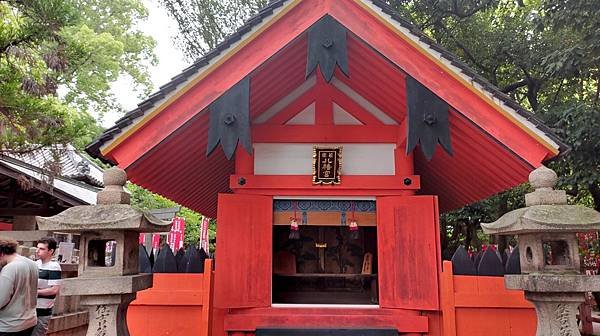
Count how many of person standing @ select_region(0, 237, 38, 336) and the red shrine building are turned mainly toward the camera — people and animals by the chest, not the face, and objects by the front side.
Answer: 1

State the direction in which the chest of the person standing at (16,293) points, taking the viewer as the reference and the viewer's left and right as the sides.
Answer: facing away from the viewer and to the left of the viewer

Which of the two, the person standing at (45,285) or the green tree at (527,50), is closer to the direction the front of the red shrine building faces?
the person standing

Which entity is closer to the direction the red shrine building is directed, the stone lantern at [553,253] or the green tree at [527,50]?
the stone lantern

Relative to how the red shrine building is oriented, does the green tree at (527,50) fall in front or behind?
behind

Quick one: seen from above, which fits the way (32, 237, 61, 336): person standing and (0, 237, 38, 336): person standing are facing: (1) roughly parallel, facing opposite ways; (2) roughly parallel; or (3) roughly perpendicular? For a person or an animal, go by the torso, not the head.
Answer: roughly perpendicular
